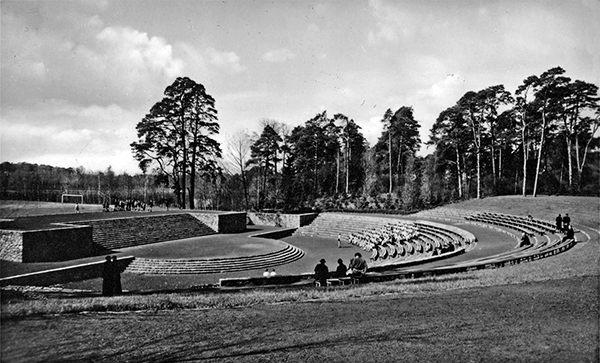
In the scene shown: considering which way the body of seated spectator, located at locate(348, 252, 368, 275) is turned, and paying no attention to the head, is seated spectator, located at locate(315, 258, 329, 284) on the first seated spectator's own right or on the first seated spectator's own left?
on the first seated spectator's own left

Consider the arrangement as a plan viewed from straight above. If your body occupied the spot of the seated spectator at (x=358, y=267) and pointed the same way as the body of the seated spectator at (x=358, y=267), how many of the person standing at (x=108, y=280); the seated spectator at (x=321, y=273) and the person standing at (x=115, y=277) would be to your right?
0

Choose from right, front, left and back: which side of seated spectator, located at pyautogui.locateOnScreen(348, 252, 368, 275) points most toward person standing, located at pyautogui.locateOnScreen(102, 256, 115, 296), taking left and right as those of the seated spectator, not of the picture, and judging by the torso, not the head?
left

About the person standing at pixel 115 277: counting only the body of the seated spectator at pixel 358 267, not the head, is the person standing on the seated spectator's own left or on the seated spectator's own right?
on the seated spectator's own left

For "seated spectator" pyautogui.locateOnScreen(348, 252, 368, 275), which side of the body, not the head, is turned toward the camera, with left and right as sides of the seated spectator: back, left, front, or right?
back
